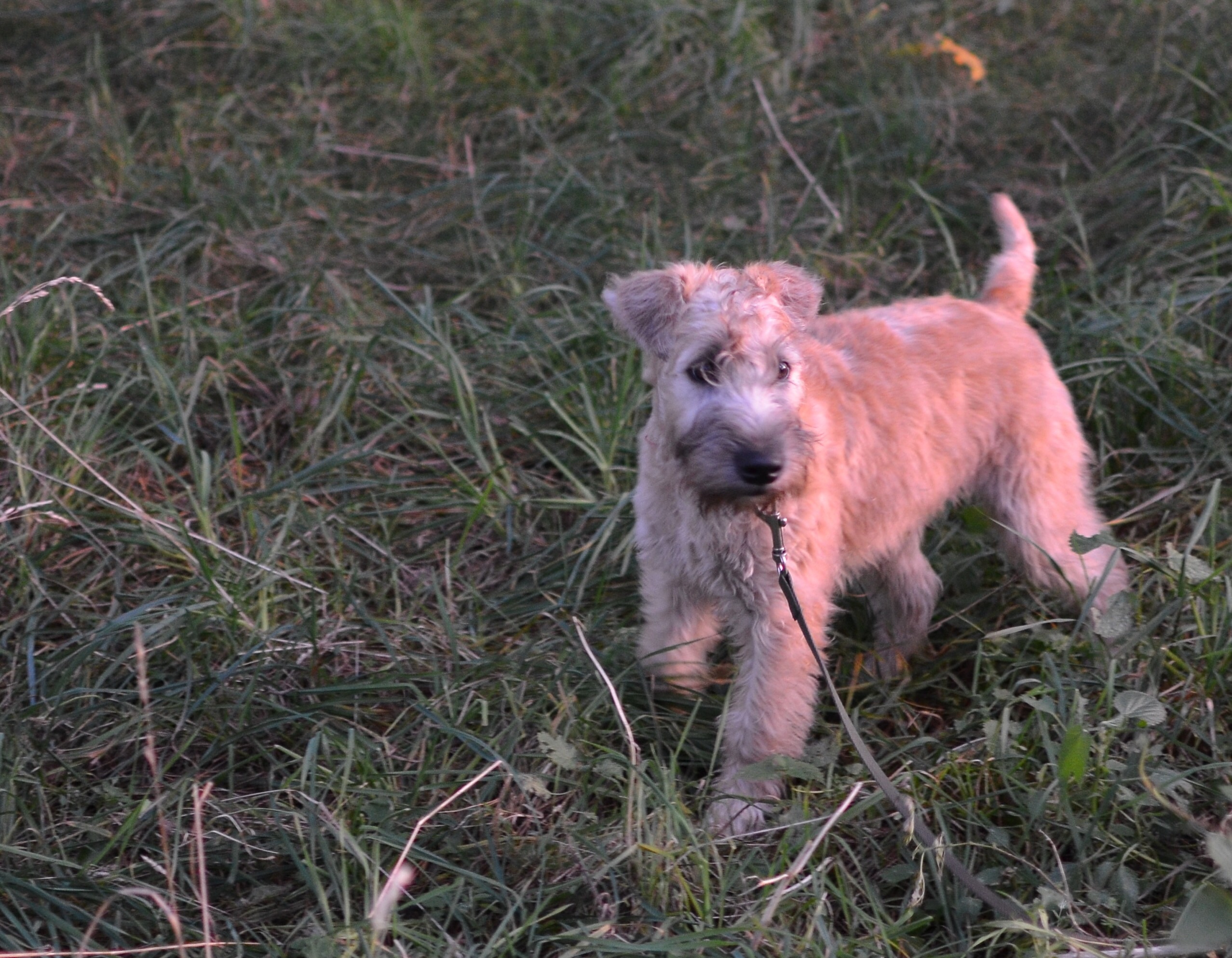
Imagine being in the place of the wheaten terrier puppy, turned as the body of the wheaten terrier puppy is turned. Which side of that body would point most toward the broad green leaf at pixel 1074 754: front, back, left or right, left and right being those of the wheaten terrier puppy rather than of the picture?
left

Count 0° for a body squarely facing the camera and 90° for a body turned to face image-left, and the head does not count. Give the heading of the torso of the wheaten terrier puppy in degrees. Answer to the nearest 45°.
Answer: approximately 45°

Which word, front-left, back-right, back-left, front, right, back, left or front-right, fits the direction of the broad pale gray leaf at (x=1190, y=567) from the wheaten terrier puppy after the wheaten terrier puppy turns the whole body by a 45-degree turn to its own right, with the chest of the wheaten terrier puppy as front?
back

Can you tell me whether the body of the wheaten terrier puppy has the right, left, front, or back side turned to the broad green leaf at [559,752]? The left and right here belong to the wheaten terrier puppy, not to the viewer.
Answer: front
